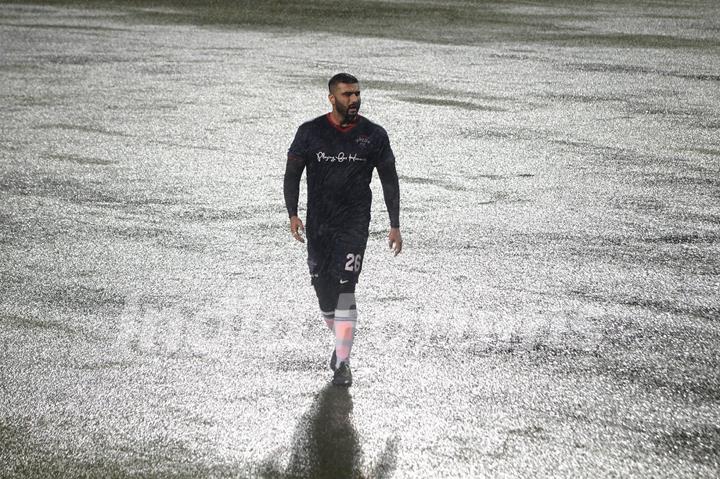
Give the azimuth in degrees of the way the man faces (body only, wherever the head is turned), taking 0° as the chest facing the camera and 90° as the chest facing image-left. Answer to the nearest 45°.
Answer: approximately 0°

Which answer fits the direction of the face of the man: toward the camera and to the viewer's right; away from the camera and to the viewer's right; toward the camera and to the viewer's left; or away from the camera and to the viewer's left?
toward the camera and to the viewer's right
